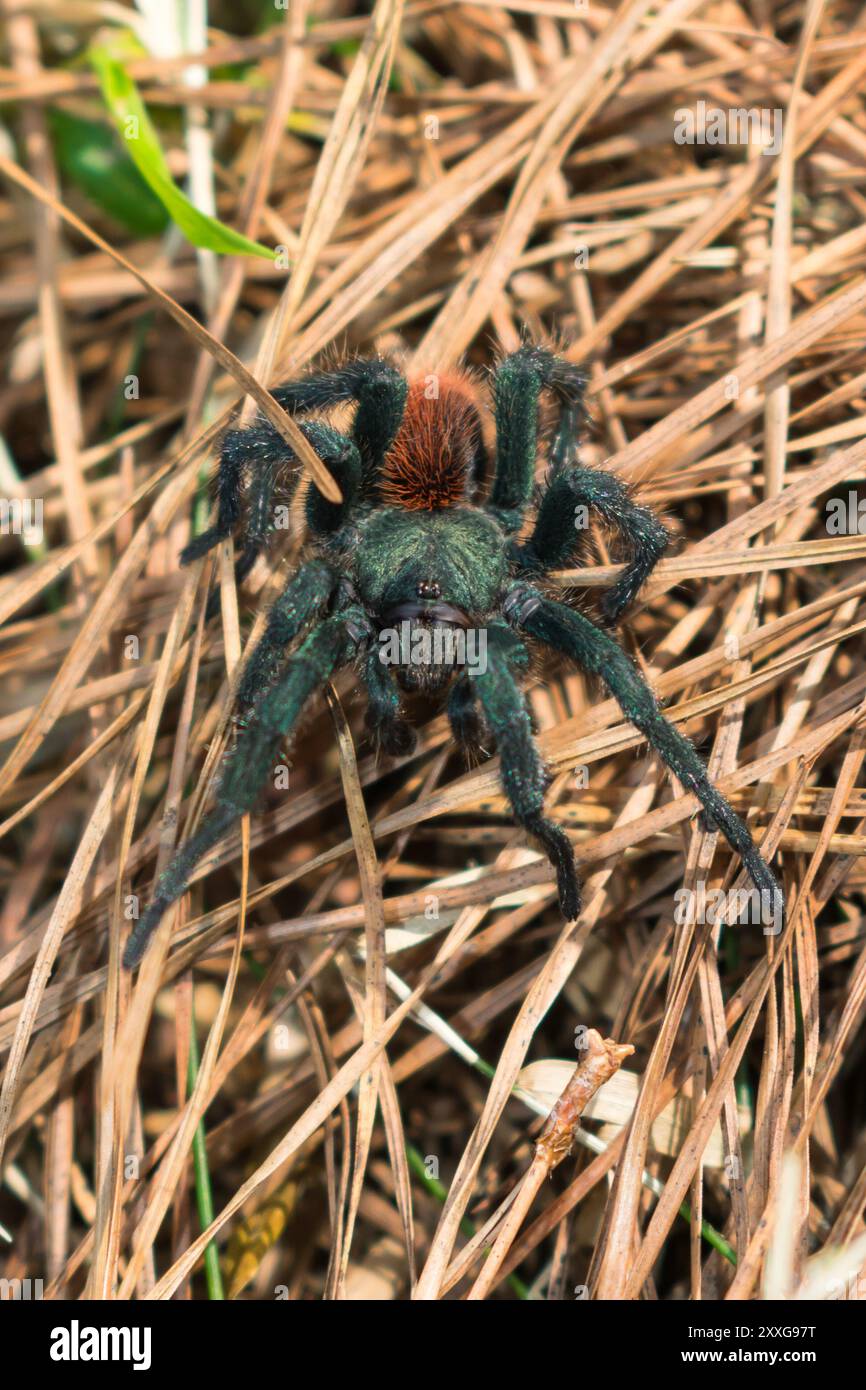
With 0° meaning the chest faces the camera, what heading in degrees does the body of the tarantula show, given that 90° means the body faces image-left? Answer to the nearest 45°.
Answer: approximately 0°

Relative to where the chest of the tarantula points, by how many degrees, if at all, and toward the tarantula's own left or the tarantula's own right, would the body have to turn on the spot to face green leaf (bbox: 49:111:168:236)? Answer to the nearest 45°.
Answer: approximately 135° to the tarantula's own right
